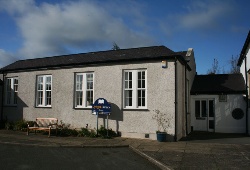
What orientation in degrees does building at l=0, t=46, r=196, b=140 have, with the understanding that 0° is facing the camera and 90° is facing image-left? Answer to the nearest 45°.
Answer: approximately 45°

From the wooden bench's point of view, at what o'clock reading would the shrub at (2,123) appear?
The shrub is roughly at 3 o'clock from the wooden bench.

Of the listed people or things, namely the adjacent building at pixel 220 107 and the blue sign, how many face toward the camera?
2

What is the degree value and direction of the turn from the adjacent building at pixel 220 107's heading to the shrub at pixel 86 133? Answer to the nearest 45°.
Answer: approximately 45° to its right

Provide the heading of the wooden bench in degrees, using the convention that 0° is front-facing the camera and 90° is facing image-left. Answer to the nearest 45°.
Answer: approximately 45°

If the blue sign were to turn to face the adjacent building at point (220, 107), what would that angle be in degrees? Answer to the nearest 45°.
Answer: approximately 135° to its left

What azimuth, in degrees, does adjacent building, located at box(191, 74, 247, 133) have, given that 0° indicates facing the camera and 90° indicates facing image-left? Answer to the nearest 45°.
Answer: approximately 0°

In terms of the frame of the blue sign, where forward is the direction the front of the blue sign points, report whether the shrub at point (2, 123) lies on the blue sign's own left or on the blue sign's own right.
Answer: on the blue sign's own right

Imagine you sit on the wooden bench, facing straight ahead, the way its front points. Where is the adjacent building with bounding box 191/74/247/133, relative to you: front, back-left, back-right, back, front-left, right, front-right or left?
back-left

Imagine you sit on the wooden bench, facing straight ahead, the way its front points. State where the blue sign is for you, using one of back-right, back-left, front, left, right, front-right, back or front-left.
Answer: left

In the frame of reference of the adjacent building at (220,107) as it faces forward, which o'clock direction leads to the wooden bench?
The wooden bench is roughly at 2 o'clock from the adjacent building.

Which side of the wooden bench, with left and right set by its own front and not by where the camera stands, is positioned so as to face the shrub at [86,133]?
left
